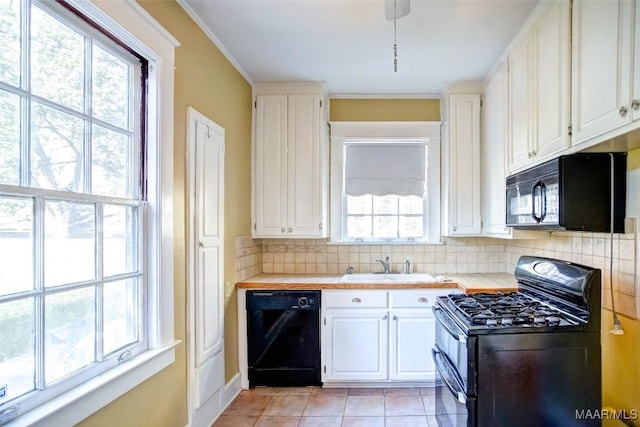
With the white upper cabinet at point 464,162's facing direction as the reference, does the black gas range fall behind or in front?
in front

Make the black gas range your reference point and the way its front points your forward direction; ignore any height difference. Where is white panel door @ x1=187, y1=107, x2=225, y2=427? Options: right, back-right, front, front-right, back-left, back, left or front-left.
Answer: front-right

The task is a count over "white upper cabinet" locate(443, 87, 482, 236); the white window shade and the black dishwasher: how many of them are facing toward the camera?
3

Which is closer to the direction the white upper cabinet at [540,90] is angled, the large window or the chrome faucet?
the large window

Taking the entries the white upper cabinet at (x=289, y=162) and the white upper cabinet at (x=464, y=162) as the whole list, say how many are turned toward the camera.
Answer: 2

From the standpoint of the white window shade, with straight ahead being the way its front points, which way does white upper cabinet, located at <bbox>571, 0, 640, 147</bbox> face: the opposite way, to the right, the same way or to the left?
to the right

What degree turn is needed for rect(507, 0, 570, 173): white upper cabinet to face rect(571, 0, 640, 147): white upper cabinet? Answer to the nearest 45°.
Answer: approximately 45° to its left

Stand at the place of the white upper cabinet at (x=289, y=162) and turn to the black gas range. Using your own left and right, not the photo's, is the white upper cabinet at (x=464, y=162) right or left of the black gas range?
left

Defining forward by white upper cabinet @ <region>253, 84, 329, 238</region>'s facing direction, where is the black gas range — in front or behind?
in front
